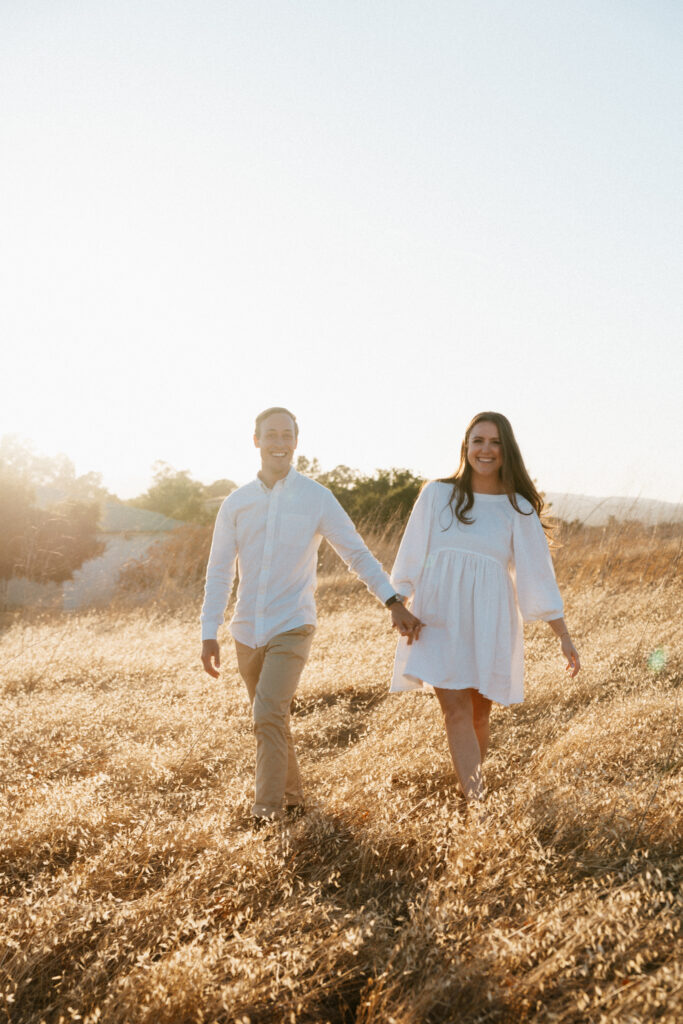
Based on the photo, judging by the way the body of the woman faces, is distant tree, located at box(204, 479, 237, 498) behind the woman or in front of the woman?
behind

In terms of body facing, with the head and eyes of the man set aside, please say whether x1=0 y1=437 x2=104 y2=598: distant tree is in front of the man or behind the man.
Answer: behind

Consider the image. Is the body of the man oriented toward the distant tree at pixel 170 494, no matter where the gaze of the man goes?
no

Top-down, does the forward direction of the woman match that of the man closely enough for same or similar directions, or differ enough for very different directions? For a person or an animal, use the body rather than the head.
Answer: same or similar directions

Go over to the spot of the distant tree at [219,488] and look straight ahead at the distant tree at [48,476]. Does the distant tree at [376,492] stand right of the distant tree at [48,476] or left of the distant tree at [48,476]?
left

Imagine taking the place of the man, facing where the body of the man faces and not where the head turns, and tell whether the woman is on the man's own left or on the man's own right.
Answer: on the man's own left

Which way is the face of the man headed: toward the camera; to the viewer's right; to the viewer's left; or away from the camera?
toward the camera

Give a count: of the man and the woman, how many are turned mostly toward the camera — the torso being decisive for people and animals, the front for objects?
2

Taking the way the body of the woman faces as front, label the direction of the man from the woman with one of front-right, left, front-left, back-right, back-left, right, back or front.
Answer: right

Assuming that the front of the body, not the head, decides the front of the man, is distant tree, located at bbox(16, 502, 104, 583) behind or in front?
behind

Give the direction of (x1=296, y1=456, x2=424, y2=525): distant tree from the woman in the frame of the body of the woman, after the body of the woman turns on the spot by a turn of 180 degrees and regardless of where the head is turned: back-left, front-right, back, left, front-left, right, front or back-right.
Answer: front

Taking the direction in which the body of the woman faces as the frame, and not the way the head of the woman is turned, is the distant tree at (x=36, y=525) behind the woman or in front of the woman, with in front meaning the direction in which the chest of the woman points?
behind

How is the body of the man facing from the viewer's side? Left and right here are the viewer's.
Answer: facing the viewer

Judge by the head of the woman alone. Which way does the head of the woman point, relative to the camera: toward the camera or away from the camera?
toward the camera
